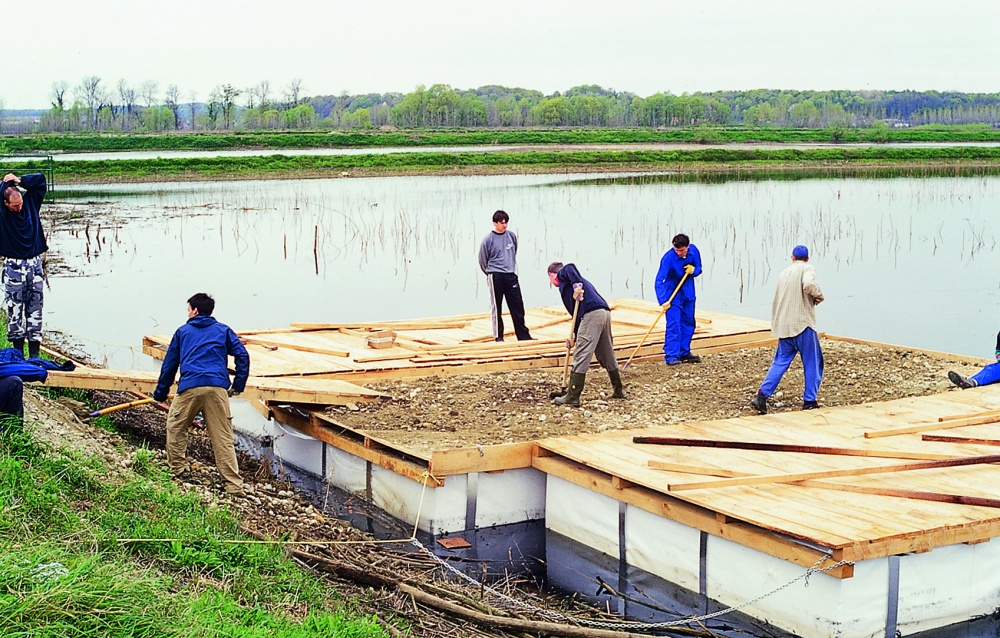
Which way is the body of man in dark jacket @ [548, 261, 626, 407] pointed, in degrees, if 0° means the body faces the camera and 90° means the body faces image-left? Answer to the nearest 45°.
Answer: approximately 90°

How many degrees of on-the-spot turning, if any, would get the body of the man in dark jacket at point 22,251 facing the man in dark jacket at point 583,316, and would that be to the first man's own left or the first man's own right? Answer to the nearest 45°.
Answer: approximately 45° to the first man's own left

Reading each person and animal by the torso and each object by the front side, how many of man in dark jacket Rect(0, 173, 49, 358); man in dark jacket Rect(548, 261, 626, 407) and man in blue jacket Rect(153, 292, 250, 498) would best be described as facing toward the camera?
1

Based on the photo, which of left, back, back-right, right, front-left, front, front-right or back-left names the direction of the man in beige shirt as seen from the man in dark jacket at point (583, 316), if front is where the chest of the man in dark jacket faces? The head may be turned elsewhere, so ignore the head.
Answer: back

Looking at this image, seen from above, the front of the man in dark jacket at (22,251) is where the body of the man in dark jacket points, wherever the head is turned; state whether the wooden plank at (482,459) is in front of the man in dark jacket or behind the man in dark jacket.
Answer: in front

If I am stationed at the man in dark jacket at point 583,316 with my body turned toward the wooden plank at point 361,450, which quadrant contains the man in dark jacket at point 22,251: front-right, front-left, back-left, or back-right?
front-right

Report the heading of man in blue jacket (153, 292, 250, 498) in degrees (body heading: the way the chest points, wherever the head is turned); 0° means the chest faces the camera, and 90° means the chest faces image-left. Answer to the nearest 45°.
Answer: approximately 180°

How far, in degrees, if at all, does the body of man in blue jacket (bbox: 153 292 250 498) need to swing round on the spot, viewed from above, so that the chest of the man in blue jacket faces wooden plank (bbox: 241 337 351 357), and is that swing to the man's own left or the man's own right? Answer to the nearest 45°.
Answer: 0° — they already face it

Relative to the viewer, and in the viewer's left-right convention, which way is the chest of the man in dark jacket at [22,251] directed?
facing the viewer

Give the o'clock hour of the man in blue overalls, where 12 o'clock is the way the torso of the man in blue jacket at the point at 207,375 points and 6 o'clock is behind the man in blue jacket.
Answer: The man in blue overalls is roughly at 2 o'clock from the man in blue jacket.

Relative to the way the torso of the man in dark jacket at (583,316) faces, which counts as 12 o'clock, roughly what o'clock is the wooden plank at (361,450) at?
The wooden plank is roughly at 11 o'clock from the man in dark jacket.

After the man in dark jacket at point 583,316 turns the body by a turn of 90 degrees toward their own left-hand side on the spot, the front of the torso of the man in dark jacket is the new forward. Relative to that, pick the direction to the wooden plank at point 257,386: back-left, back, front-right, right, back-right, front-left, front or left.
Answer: right

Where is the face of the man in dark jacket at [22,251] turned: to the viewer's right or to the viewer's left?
to the viewer's right

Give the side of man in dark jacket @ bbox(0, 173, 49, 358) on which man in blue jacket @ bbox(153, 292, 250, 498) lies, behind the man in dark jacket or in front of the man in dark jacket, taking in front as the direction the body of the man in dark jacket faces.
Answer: in front

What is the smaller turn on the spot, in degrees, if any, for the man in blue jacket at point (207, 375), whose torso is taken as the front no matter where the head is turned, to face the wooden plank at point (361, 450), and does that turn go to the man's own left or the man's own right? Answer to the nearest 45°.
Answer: approximately 90° to the man's own right

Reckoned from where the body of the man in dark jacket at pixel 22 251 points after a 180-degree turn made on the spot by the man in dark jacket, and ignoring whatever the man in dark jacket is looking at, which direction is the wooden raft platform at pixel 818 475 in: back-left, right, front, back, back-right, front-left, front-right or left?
back-right
